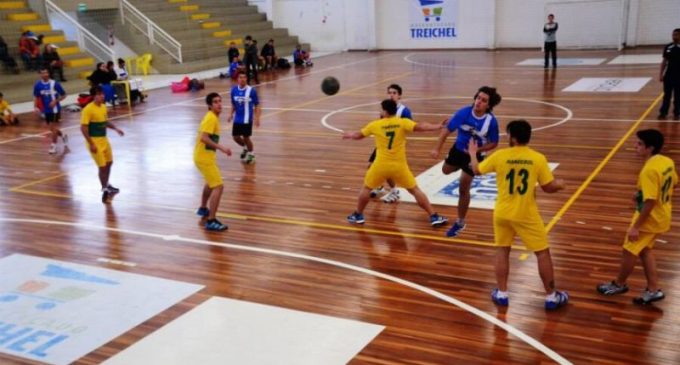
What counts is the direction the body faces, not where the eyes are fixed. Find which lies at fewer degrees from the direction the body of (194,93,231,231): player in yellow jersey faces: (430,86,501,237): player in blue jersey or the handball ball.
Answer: the player in blue jersey

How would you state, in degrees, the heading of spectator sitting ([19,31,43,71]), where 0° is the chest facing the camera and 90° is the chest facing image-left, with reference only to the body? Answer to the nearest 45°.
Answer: approximately 315°

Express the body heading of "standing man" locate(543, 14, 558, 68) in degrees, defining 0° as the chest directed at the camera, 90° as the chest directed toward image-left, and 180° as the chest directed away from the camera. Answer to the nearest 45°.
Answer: approximately 0°

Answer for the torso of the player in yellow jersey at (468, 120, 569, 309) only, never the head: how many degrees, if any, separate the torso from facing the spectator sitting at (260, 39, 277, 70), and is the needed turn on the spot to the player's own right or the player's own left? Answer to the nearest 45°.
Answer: approximately 45° to the player's own left

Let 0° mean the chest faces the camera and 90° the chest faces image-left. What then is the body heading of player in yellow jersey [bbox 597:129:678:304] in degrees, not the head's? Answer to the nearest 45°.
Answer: approximately 90°

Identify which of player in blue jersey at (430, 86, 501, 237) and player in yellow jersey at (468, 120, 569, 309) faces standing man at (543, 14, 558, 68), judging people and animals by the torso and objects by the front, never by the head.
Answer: the player in yellow jersey

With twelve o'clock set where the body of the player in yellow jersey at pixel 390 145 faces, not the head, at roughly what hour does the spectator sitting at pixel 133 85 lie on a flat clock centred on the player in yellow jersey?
The spectator sitting is roughly at 11 o'clock from the player in yellow jersey.

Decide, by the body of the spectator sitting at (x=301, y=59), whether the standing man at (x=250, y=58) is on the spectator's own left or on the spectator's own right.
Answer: on the spectator's own right

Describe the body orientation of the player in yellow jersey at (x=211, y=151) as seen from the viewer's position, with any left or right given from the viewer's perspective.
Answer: facing to the right of the viewer

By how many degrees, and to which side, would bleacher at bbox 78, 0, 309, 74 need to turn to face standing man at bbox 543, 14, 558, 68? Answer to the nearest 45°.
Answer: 0° — it already faces them

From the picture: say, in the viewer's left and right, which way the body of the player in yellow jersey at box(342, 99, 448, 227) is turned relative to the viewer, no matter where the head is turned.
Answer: facing away from the viewer
